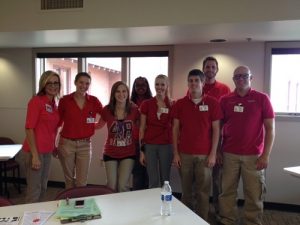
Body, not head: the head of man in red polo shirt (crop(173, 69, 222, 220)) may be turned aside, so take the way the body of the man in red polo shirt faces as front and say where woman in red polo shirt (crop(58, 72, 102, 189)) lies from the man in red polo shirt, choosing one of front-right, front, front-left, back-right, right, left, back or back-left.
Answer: right

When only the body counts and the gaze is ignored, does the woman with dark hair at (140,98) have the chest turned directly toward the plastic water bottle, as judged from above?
yes

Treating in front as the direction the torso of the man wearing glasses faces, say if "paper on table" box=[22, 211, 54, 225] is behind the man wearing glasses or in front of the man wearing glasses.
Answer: in front

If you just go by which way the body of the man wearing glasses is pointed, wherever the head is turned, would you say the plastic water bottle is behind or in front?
in front

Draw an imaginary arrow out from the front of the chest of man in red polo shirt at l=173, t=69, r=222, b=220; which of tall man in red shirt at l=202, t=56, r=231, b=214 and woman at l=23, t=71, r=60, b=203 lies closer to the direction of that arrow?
the woman

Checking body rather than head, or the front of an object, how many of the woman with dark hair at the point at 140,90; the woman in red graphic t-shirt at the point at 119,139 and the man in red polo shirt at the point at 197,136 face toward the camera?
3

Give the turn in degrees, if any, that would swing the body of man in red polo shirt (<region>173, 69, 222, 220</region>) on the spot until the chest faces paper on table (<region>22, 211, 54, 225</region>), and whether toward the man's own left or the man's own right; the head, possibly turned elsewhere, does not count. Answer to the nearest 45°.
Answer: approximately 45° to the man's own right

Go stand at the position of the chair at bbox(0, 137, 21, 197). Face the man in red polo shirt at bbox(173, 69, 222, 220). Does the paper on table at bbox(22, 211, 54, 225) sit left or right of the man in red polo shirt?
right

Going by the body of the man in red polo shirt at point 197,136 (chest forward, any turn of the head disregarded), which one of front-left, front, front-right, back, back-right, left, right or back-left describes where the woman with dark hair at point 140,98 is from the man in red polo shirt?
back-right

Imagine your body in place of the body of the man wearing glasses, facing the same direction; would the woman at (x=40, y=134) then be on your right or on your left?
on your right

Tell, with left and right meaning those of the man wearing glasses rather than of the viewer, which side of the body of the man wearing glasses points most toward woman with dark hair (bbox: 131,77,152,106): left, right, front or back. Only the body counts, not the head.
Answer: right

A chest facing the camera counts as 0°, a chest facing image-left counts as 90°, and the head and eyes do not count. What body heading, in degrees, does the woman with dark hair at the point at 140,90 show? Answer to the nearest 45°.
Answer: approximately 0°

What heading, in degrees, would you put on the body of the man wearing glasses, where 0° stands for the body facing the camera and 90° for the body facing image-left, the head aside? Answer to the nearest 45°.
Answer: approximately 0°
